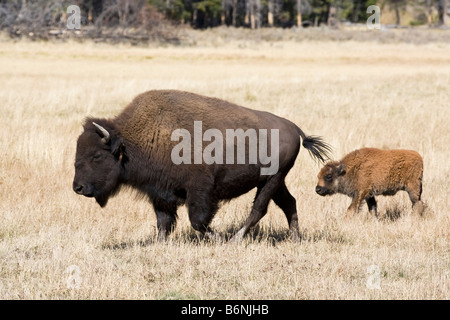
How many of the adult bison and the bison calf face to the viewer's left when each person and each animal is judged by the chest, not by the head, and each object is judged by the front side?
2

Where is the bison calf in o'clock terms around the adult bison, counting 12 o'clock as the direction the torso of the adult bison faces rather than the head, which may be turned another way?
The bison calf is roughly at 5 o'clock from the adult bison.

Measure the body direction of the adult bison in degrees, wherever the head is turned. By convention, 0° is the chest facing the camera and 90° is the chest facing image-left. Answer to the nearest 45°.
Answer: approximately 90°

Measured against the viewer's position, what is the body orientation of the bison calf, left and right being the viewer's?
facing to the left of the viewer

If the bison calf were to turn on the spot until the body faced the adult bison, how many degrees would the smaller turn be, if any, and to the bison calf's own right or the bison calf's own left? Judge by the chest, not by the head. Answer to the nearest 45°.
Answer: approximately 45° to the bison calf's own left
